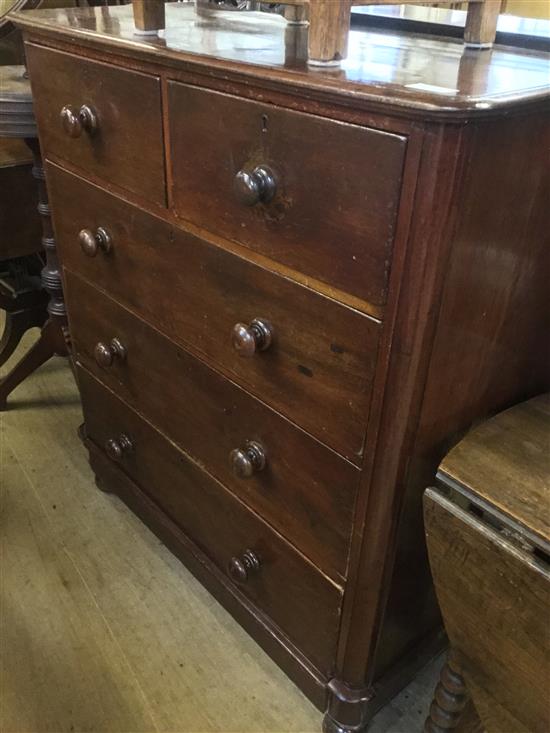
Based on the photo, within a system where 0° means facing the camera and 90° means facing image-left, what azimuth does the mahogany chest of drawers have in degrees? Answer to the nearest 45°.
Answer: approximately 45°

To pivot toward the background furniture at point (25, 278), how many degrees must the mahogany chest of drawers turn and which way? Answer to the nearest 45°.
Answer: approximately 90° to its right

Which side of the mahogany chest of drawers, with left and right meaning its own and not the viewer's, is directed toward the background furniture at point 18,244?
right
